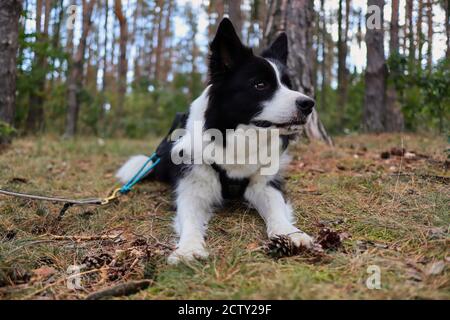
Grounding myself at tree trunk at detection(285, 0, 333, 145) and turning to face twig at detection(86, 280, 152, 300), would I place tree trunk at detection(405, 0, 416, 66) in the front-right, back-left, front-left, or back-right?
back-left

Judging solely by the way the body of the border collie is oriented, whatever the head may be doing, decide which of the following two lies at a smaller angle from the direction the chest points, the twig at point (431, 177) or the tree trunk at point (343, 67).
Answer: the twig

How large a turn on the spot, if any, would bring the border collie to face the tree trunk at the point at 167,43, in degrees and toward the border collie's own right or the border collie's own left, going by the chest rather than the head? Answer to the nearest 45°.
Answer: approximately 135° to the border collie's own left

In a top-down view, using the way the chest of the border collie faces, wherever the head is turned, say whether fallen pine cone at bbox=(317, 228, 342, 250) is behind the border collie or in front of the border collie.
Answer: in front

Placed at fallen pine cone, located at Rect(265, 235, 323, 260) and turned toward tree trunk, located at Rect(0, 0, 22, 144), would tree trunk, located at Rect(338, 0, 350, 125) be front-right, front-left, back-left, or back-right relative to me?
front-right

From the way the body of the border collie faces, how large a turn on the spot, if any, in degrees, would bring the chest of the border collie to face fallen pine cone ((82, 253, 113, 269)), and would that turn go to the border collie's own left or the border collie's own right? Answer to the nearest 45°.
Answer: approximately 90° to the border collie's own right

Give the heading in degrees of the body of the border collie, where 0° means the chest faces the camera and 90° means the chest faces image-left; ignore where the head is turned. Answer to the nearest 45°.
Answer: approximately 315°

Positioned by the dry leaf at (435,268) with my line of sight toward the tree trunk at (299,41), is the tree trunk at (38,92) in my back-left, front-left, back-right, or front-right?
front-left
